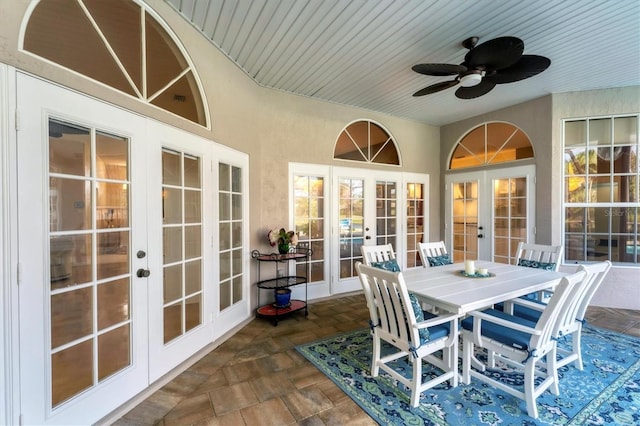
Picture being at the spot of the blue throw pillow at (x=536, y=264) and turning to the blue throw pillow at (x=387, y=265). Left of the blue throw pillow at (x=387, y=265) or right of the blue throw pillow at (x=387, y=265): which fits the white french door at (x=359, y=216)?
right

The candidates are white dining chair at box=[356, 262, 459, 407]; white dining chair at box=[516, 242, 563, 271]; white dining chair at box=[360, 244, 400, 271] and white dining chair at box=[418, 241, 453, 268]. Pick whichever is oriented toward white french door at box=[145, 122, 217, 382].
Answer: white dining chair at box=[516, 242, 563, 271]

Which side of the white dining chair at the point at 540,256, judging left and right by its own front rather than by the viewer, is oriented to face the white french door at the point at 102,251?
front

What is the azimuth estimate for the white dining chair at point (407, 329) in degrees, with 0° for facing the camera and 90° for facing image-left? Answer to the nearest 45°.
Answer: approximately 225°

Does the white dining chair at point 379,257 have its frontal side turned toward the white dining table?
yes

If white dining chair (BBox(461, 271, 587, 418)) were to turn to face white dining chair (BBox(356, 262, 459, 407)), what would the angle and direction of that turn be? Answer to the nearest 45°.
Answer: approximately 90° to its left

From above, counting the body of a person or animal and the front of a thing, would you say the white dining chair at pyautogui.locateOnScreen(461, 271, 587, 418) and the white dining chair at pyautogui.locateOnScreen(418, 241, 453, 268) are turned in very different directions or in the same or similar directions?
very different directions

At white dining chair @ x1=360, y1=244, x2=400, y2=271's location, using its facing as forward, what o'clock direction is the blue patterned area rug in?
The blue patterned area rug is roughly at 12 o'clock from the white dining chair.

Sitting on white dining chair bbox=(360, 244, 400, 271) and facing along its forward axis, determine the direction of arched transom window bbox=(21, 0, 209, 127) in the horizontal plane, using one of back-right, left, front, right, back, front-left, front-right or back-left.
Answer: right

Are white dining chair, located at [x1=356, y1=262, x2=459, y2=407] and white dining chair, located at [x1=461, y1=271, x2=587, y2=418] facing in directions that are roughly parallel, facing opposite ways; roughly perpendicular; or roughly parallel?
roughly perpendicular

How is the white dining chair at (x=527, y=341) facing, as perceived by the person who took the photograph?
facing away from the viewer and to the left of the viewer

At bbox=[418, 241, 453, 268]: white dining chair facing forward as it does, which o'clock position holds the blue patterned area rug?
The blue patterned area rug is roughly at 1 o'clock from the white dining chair.

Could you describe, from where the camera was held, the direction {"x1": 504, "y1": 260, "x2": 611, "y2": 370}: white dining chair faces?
facing away from the viewer and to the left of the viewer
